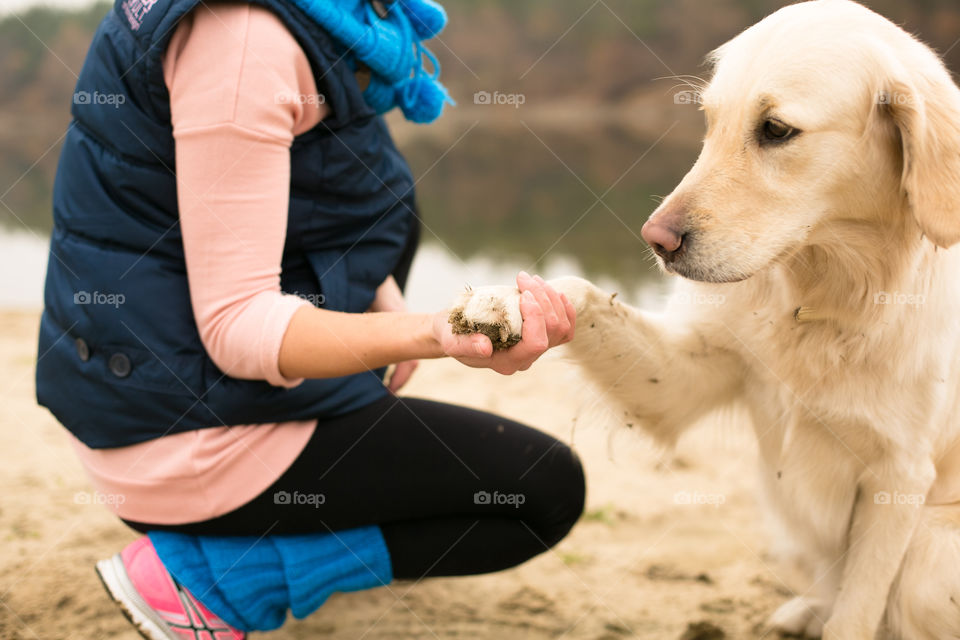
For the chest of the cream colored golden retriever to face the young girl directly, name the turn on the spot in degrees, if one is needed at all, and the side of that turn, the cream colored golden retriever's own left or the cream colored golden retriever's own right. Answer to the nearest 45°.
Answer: approximately 45° to the cream colored golden retriever's own right

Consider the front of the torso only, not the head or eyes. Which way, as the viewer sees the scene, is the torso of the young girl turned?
to the viewer's right

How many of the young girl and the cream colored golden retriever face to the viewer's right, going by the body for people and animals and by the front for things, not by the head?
1

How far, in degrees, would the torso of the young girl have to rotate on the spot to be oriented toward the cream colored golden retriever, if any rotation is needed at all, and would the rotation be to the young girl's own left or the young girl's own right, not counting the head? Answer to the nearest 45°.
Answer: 0° — they already face it
